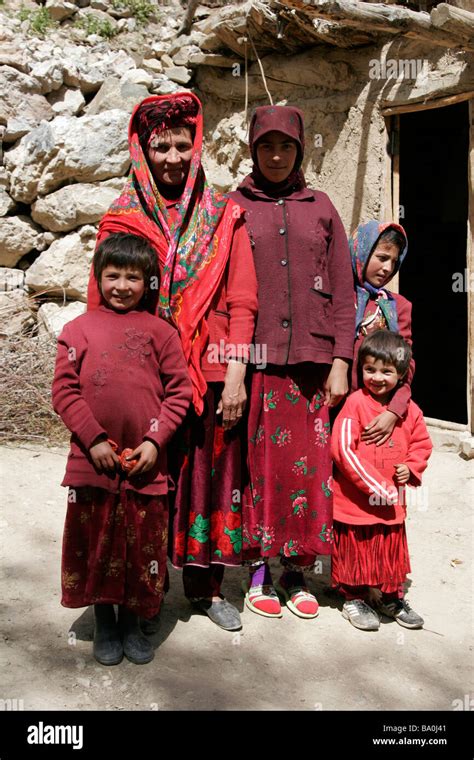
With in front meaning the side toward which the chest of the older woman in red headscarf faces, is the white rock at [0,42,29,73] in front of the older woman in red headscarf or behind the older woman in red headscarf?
behind

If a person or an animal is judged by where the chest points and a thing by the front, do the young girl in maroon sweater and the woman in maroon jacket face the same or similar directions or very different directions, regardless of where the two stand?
same or similar directions

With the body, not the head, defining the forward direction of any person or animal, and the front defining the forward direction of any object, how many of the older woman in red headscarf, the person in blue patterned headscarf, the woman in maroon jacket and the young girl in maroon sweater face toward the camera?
4

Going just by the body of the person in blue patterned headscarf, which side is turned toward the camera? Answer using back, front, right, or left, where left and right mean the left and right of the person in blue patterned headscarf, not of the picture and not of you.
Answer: front

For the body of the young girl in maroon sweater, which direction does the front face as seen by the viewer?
toward the camera

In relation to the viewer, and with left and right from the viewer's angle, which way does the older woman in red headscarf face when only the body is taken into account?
facing the viewer

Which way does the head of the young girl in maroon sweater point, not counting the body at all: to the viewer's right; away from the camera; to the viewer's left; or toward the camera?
toward the camera

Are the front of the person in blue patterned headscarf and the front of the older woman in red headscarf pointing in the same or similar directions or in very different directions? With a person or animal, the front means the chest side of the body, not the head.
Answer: same or similar directions

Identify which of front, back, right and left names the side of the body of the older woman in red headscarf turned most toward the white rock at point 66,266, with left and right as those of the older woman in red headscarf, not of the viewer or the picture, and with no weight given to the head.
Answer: back
